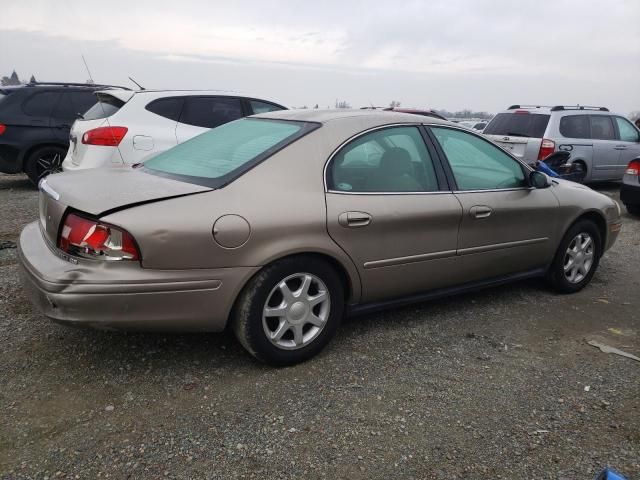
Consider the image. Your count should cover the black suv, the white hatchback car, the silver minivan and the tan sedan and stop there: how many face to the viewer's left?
0

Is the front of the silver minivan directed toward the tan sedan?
no

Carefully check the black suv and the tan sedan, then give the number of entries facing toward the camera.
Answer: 0

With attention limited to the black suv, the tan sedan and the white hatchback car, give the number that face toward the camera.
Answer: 0

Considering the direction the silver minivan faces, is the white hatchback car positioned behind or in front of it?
behind

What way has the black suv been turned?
to the viewer's right

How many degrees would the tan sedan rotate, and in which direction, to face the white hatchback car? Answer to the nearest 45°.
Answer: approximately 90° to its left

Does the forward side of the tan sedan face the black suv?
no

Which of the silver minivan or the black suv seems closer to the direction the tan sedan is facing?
the silver minivan

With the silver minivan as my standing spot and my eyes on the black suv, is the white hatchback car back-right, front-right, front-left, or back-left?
front-left

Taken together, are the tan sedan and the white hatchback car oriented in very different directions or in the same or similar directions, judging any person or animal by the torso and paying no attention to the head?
same or similar directions

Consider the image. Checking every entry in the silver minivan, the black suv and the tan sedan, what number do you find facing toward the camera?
0

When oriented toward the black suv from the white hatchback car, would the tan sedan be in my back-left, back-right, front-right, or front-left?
back-left

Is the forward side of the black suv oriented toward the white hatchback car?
no

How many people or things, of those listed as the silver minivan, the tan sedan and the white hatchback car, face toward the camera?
0

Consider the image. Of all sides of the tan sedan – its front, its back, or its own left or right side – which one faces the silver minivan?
front

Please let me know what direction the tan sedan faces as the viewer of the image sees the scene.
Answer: facing away from the viewer and to the right of the viewer

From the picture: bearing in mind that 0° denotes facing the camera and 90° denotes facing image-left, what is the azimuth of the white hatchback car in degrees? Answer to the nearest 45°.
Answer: approximately 225°

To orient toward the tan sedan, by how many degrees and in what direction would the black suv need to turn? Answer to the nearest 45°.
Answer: approximately 90° to its right
